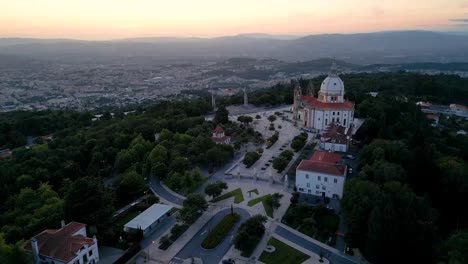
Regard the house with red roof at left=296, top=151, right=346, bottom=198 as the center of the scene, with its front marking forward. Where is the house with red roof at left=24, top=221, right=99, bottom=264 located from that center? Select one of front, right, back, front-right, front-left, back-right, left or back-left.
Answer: front-right

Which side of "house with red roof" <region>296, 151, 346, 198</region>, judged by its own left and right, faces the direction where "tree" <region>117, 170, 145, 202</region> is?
right

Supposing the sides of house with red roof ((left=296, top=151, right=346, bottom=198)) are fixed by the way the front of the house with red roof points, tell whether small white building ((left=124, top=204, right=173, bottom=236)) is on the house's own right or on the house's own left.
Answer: on the house's own right

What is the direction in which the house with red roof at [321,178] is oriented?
toward the camera

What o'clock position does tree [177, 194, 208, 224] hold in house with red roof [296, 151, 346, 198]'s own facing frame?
The tree is roughly at 2 o'clock from the house with red roof.

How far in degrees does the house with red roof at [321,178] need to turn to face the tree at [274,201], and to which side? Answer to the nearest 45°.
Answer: approximately 45° to its right

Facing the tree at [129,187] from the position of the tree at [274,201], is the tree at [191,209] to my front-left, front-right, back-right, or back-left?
front-left

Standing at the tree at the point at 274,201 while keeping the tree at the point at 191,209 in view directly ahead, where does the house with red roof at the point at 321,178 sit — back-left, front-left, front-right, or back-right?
back-right

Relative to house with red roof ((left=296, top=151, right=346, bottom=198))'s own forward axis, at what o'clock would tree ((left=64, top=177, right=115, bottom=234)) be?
The tree is roughly at 2 o'clock from the house with red roof.

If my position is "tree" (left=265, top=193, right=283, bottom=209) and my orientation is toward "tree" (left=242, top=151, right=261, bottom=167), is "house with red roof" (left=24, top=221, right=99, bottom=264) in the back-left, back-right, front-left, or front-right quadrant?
back-left

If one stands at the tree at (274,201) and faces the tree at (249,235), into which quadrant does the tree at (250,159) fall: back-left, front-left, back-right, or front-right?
back-right

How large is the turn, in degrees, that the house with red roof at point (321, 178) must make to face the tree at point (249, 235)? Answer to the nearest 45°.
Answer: approximately 45° to its right
